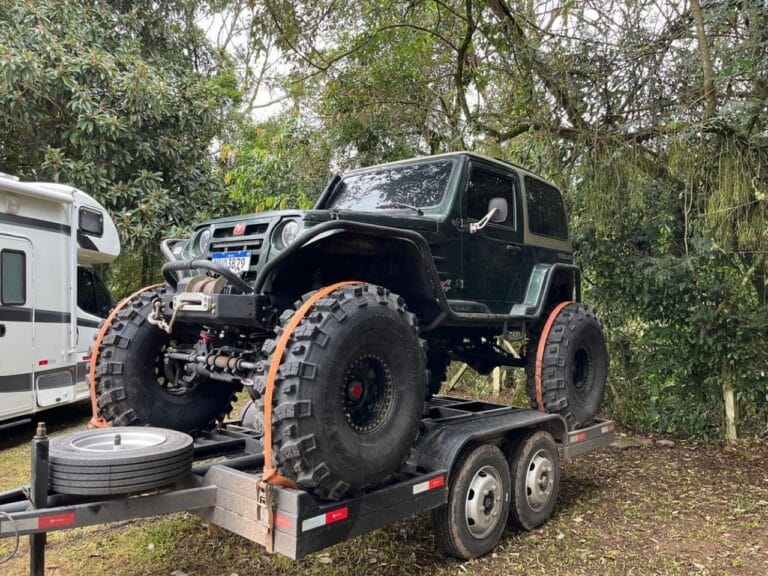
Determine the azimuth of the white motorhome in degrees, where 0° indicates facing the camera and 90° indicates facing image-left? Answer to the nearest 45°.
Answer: approximately 225°

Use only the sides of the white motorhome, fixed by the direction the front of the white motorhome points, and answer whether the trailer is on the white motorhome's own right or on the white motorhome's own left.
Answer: on the white motorhome's own right

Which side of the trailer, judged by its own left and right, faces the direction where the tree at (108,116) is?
right

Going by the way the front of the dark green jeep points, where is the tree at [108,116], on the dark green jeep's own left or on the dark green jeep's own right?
on the dark green jeep's own right

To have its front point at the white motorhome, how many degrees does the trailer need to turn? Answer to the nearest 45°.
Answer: approximately 90° to its right

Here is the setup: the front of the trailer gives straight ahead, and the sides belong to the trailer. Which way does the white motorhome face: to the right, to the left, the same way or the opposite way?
the opposite way

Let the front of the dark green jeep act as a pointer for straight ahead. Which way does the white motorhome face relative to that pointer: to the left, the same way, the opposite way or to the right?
the opposite way

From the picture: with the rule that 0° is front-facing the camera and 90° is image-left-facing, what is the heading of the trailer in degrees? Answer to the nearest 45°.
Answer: approximately 45°
